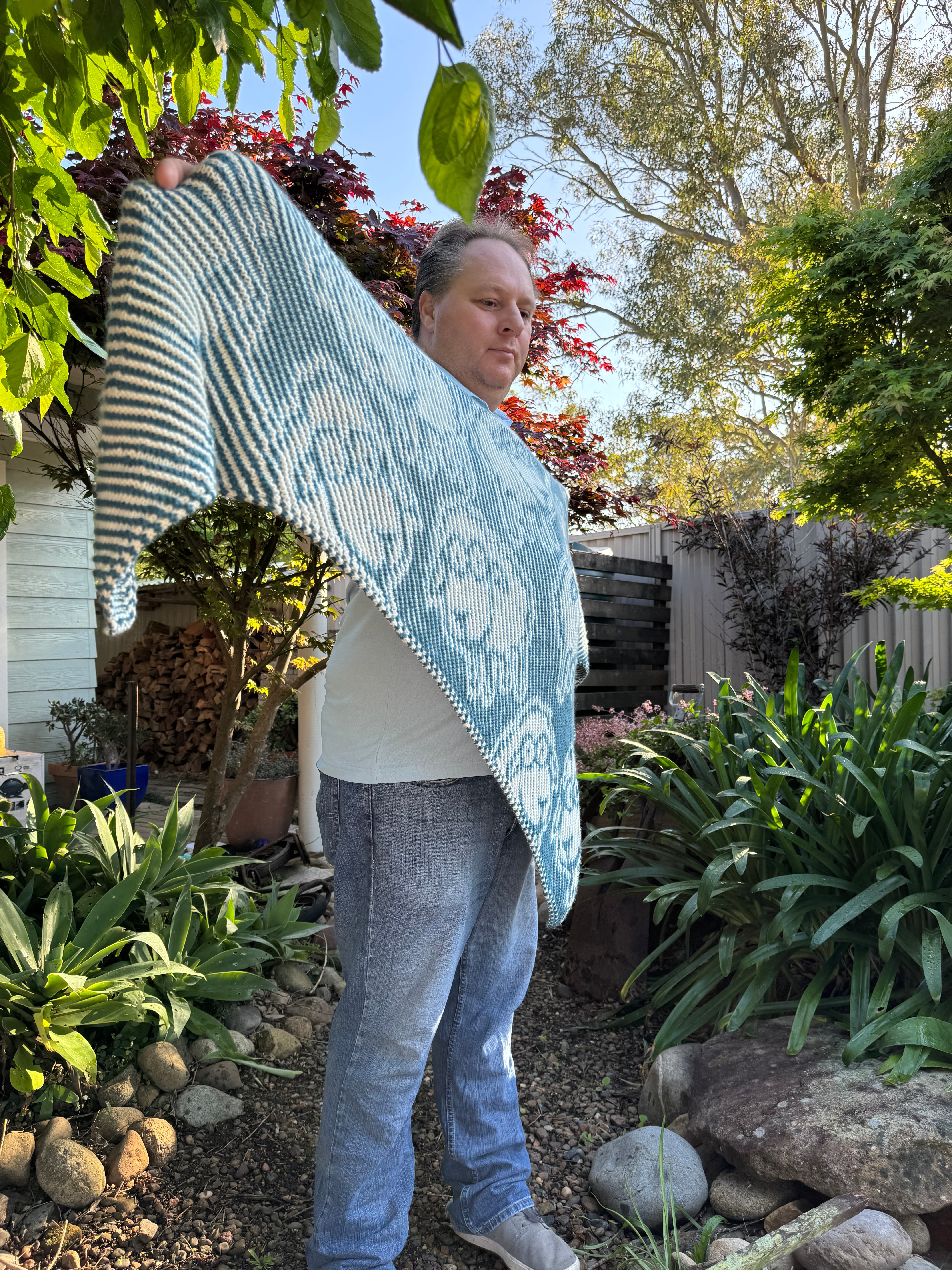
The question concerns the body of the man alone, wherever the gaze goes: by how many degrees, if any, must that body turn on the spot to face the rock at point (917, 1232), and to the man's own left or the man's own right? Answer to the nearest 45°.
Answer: approximately 45° to the man's own left

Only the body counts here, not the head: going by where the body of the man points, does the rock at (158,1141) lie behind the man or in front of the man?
behind

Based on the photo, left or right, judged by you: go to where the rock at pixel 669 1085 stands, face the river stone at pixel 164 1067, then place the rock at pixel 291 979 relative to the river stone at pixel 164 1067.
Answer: right

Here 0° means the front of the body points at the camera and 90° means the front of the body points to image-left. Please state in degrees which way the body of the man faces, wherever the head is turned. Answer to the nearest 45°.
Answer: approximately 315°

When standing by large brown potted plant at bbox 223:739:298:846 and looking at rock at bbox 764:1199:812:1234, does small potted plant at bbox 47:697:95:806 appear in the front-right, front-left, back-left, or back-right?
back-right

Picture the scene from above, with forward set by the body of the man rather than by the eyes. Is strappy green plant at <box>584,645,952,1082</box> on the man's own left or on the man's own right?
on the man's own left

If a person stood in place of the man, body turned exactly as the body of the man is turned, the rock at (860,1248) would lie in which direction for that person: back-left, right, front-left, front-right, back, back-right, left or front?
front-left
